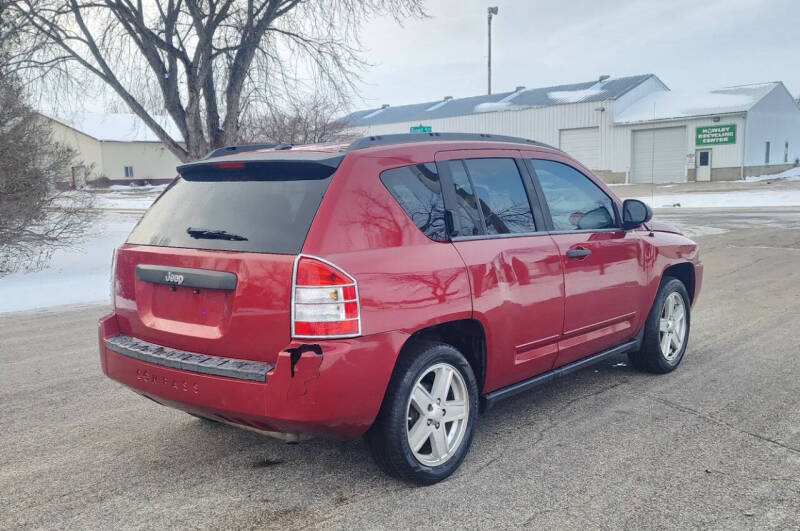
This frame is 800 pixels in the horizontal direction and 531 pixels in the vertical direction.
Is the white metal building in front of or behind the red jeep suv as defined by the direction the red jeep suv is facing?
in front

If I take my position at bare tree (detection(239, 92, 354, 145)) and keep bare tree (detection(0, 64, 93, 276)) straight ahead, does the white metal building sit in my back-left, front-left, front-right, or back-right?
back-left

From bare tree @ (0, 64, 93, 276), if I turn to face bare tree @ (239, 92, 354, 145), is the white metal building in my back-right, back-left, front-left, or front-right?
front-right

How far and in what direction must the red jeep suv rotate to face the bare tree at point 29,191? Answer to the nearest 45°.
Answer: approximately 90° to its left

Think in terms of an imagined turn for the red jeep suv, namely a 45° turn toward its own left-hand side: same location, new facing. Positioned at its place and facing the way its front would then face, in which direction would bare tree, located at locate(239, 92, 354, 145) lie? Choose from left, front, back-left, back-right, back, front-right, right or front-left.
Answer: front

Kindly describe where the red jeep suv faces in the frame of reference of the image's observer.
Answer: facing away from the viewer and to the right of the viewer
